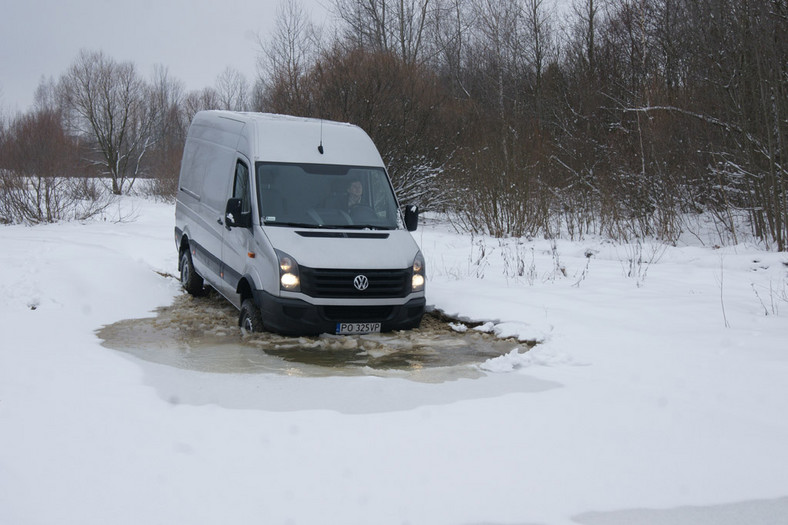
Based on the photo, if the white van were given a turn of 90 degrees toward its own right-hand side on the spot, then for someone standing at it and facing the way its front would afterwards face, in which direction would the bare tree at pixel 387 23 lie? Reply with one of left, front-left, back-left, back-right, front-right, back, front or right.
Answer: back-right

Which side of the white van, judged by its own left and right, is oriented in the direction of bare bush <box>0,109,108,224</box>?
back

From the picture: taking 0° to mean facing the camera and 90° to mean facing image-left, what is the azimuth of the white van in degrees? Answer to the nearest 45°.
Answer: approximately 315°
